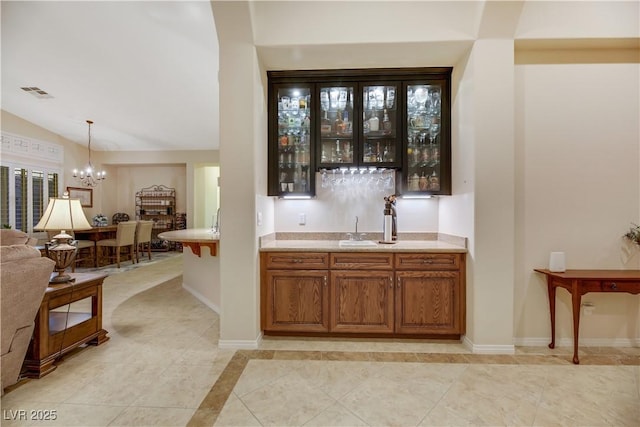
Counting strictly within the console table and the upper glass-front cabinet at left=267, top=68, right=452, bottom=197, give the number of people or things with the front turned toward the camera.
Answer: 2

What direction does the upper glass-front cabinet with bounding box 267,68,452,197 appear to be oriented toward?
toward the camera

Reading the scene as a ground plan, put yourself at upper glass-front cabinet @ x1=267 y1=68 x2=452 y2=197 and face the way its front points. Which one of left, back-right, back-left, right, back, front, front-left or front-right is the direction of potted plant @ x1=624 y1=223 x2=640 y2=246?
left

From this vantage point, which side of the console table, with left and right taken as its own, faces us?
front

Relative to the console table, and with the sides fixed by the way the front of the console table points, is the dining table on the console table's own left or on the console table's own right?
on the console table's own right

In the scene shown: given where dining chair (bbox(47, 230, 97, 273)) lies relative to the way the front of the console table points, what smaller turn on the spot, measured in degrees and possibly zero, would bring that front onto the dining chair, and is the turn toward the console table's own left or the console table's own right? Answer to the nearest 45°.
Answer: approximately 90° to the console table's own right

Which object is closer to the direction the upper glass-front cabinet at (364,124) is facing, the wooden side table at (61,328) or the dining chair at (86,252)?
the wooden side table

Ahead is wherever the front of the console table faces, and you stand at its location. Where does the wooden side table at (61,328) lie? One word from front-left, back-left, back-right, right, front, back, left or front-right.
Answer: front-right

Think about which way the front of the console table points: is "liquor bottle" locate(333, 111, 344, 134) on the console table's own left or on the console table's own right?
on the console table's own right

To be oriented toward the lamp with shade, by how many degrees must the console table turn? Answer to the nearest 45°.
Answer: approximately 45° to its right

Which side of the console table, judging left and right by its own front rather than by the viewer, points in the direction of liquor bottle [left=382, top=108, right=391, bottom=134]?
right
